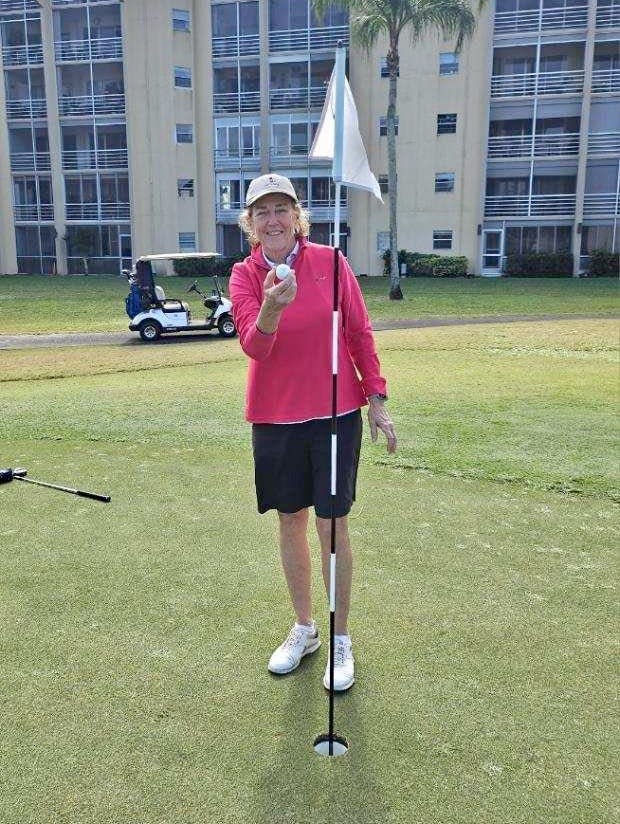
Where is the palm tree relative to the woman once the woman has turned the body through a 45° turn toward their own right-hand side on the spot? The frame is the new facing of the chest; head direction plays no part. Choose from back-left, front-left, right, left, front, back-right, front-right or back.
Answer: back-right

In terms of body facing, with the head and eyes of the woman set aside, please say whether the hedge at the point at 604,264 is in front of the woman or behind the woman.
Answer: behind

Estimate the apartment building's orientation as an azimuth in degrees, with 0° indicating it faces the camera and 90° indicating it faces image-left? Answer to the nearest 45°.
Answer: approximately 0°

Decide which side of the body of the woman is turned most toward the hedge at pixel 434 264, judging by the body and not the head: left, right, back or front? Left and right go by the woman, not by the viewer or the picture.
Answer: back

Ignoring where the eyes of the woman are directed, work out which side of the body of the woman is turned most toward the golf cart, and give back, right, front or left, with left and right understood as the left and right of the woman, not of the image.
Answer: back

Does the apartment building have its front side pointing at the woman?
yes

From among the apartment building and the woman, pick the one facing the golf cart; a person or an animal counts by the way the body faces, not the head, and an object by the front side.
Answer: the apartment building

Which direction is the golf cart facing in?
to the viewer's right
